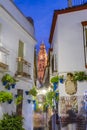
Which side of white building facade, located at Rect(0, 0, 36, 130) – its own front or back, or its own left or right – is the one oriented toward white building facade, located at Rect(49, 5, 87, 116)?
front

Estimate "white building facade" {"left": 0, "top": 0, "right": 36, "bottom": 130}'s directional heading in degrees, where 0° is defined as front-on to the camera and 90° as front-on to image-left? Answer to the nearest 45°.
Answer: approximately 315°
